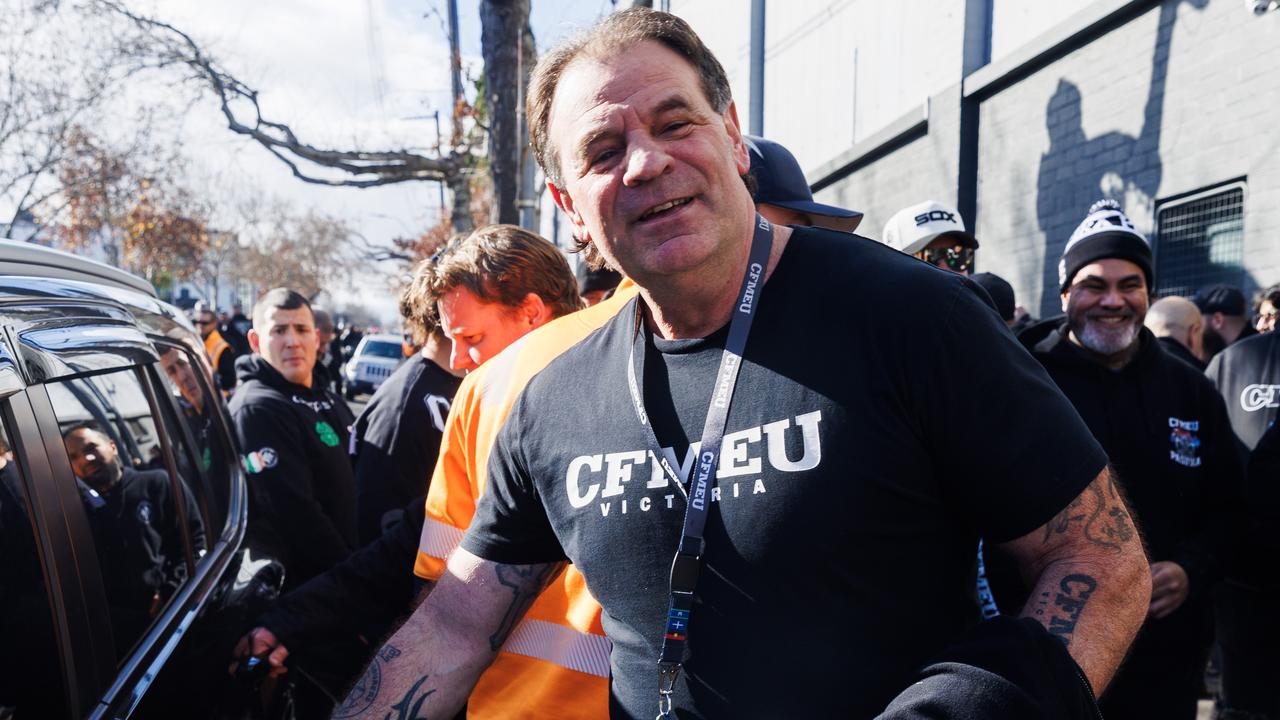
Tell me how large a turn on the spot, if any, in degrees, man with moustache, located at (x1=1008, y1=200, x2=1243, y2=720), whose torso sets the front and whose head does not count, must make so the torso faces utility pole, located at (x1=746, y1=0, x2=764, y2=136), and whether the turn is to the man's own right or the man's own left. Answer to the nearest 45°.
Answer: approximately 135° to the man's own right

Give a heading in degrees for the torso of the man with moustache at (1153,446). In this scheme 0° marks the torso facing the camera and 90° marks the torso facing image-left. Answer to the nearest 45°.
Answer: approximately 0°

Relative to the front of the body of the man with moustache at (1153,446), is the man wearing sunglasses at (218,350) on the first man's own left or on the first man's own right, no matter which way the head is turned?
on the first man's own right

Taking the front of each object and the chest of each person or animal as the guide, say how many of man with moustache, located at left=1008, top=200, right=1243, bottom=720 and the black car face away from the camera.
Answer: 0

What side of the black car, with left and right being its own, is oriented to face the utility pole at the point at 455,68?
back

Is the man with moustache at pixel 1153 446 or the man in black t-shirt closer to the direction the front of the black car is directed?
the man in black t-shirt

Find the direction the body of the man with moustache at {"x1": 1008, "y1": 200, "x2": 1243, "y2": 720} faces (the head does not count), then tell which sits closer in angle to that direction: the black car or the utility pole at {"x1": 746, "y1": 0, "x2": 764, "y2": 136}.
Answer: the black car

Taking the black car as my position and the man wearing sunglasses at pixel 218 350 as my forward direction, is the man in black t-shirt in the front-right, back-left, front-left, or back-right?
back-right

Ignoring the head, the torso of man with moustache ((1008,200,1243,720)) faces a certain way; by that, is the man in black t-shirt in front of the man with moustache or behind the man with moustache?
in front

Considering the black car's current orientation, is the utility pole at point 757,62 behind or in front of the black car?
behind
